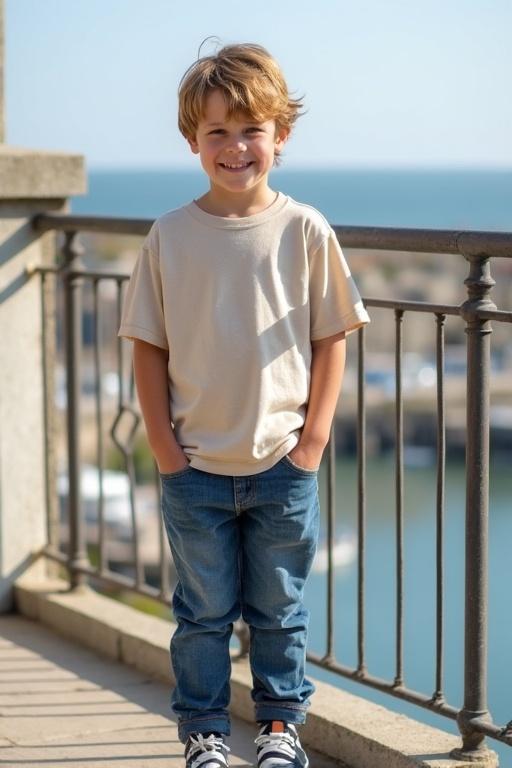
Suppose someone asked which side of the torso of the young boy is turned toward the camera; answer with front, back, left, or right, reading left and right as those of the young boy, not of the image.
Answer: front

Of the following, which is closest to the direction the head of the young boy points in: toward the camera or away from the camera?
toward the camera

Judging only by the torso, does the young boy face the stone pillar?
no

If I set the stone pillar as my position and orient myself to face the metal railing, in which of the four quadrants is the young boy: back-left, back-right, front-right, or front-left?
front-right
